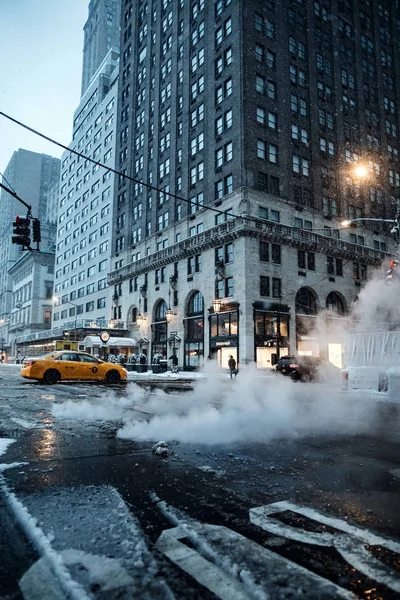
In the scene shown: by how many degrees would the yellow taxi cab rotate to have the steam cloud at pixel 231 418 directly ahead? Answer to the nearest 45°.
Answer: approximately 90° to its right

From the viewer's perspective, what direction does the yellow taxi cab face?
to the viewer's right

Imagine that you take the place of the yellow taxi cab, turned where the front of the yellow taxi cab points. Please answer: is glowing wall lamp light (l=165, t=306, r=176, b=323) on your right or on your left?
on your left
